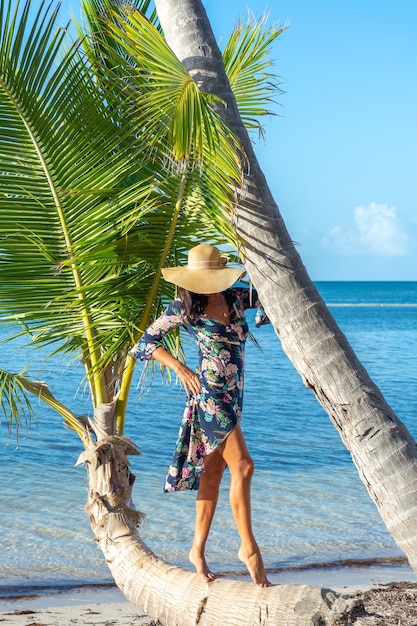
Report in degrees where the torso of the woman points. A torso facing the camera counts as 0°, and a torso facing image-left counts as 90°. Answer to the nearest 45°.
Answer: approximately 315°
